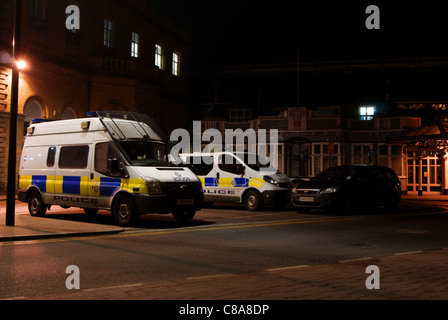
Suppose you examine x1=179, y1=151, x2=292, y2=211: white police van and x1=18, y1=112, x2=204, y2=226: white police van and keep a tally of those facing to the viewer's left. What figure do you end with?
0

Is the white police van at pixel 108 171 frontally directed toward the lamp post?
no

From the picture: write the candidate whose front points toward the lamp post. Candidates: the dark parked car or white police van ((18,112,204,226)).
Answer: the dark parked car

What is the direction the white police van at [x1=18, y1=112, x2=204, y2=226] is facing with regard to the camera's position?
facing the viewer and to the right of the viewer

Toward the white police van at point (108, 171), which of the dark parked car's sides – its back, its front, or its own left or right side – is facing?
front

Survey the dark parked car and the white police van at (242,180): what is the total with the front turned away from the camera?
0

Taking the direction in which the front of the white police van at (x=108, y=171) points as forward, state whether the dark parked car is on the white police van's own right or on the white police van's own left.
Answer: on the white police van's own left

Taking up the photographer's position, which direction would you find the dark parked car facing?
facing the viewer and to the left of the viewer

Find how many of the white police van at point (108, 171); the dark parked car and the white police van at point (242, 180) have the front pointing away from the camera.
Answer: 0

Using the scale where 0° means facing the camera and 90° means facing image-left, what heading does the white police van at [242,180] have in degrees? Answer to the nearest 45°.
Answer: approximately 315°

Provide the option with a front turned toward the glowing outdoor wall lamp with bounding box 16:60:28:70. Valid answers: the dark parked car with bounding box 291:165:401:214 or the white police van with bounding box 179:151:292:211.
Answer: the dark parked car

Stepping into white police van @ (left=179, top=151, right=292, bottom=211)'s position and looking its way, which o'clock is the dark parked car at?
The dark parked car is roughly at 11 o'clock from the white police van.

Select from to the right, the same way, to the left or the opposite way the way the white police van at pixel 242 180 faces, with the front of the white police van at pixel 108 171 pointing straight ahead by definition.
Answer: the same way
